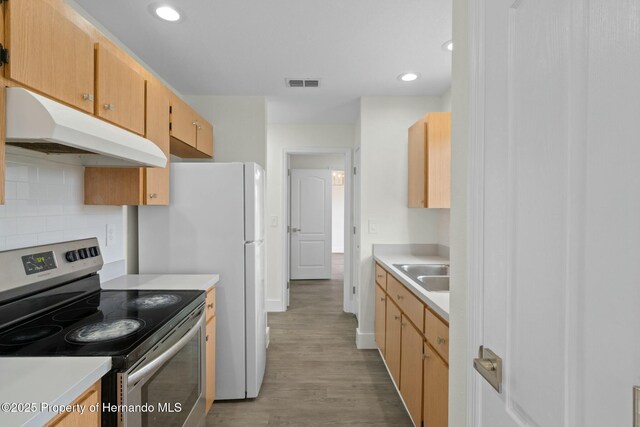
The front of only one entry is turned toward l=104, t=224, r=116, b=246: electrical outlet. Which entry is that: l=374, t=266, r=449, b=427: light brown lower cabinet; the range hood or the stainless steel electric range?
the light brown lower cabinet

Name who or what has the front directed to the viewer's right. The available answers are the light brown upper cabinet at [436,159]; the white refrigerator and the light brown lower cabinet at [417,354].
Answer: the white refrigerator

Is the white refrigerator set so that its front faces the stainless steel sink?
yes

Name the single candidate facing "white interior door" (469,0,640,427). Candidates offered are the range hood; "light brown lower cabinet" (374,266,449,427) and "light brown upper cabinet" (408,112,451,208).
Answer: the range hood

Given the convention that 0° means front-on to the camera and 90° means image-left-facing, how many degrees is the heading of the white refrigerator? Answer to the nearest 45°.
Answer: approximately 270°

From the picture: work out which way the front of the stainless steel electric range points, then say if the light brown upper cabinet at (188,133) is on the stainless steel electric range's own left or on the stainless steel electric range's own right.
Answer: on the stainless steel electric range's own left

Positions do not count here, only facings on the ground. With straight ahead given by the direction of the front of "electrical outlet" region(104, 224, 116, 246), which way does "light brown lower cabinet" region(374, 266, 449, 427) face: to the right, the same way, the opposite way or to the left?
the opposite way

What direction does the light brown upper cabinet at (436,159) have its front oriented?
to the viewer's left

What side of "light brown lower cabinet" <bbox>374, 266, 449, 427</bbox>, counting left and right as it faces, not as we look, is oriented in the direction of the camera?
left

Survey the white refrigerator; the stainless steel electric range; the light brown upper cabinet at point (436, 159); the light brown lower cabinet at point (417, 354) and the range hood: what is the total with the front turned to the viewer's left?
2

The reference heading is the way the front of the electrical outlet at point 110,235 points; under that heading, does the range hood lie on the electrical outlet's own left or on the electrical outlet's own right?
on the electrical outlet's own right
